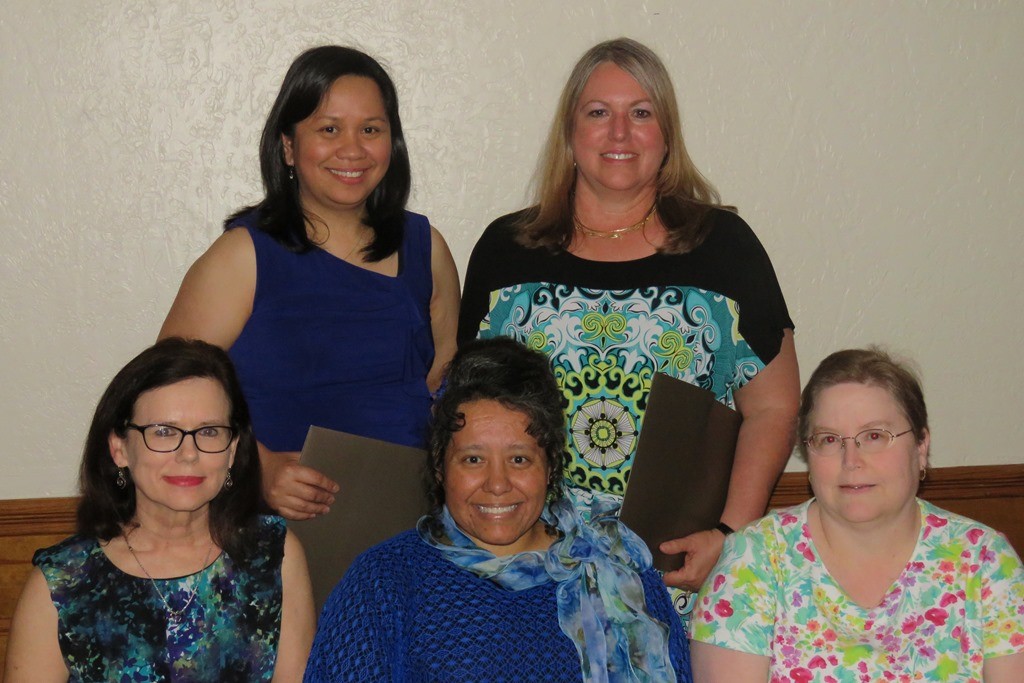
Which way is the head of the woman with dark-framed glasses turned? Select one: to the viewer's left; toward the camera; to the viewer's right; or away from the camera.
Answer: toward the camera

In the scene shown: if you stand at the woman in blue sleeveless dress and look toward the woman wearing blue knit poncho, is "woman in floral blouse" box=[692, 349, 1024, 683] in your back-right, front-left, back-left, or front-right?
front-left

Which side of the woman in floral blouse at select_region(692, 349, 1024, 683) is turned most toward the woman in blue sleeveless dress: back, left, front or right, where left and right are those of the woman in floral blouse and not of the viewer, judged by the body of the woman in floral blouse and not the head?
right

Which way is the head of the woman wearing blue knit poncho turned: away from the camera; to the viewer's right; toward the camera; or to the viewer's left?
toward the camera

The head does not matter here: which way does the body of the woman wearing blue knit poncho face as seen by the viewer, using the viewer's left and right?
facing the viewer

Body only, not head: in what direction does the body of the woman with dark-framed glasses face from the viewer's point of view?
toward the camera

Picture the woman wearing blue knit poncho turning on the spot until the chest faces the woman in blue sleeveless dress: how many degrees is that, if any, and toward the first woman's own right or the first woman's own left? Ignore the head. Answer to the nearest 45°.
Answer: approximately 135° to the first woman's own right

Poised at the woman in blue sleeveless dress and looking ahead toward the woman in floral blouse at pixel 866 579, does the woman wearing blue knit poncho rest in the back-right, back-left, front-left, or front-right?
front-right

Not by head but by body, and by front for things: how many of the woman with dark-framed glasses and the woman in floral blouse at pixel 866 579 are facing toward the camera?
2

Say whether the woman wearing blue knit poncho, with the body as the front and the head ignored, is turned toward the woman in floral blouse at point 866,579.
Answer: no

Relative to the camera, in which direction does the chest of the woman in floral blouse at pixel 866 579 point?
toward the camera

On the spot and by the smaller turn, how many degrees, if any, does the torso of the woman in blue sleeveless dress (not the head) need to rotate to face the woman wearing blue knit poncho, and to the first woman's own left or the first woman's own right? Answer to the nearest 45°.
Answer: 0° — they already face them

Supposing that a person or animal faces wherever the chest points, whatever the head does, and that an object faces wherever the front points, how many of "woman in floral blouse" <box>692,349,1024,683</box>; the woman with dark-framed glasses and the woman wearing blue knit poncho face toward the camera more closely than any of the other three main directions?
3
